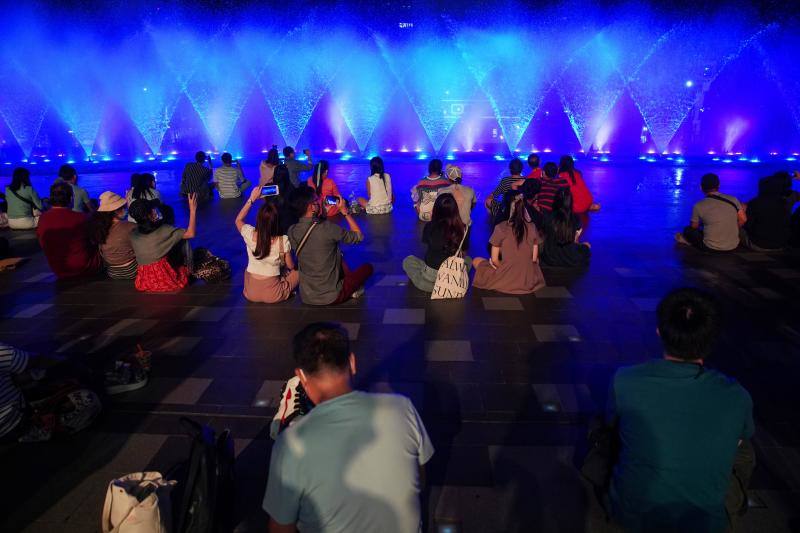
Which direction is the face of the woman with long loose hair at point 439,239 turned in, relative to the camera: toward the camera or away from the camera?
away from the camera

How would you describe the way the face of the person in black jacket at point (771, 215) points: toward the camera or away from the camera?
away from the camera

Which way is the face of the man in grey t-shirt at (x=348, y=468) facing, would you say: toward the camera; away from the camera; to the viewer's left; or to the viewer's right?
away from the camera

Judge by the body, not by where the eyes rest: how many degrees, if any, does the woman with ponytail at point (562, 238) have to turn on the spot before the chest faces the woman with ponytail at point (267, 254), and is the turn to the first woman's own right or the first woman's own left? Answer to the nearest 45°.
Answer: approximately 135° to the first woman's own left

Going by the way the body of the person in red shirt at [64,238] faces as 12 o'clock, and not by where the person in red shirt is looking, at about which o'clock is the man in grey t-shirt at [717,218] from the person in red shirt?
The man in grey t-shirt is roughly at 4 o'clock from the person in red shirt.

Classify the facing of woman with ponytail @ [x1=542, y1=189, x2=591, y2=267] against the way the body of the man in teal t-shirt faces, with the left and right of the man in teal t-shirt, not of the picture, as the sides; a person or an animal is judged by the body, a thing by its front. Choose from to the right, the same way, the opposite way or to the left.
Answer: the same way

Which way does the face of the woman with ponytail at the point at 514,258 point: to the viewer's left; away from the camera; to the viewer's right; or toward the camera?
away from the camera

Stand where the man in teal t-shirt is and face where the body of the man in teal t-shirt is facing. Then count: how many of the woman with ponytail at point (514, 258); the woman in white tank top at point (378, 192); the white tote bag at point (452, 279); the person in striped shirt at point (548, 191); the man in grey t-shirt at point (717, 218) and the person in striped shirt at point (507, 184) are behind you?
0

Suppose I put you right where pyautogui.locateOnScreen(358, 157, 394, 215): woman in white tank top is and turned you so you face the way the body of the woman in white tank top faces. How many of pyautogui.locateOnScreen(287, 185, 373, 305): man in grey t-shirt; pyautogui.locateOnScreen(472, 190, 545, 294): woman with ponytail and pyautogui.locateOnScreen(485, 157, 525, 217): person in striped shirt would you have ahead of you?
0

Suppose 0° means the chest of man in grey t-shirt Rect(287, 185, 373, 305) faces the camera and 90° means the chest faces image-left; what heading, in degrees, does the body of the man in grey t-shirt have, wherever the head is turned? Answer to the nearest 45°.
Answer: approximately 225°

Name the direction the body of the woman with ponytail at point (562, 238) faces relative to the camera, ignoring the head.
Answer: away from the camera

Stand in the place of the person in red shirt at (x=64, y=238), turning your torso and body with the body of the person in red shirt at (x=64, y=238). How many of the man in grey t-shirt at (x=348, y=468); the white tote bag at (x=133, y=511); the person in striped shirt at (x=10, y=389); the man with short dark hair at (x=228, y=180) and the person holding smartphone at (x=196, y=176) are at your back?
3

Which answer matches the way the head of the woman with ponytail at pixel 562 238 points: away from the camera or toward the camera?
away from the camera

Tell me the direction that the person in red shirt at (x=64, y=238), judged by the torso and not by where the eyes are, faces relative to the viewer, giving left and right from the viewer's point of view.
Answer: facing away from the viewer

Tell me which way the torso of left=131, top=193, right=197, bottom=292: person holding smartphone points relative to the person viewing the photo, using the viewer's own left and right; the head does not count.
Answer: facing away from the viewer and to the right of the viewer

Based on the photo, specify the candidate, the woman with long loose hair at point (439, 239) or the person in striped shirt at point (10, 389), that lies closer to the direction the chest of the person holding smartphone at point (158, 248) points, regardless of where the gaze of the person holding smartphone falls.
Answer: the woman with long loose hair

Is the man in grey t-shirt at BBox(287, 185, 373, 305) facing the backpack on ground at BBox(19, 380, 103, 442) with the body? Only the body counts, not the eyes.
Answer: no

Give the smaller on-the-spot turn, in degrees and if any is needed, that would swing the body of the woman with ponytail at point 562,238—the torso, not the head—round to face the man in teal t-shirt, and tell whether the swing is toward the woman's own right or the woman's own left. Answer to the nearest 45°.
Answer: approximately 180°

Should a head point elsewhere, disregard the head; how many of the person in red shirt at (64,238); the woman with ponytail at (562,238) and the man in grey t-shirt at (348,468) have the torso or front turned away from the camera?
3

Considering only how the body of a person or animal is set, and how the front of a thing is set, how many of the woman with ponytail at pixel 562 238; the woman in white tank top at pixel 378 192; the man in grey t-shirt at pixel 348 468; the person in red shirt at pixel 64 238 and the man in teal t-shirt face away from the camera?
5

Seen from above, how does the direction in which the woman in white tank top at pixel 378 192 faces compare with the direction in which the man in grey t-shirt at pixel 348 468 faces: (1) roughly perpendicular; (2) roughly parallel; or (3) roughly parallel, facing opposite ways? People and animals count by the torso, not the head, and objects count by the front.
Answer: roughly parallel

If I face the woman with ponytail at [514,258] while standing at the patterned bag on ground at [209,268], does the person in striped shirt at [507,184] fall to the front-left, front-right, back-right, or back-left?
front-left

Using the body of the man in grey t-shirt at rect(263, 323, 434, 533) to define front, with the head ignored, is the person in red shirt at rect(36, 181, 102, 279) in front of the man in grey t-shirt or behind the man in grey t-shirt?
in front
